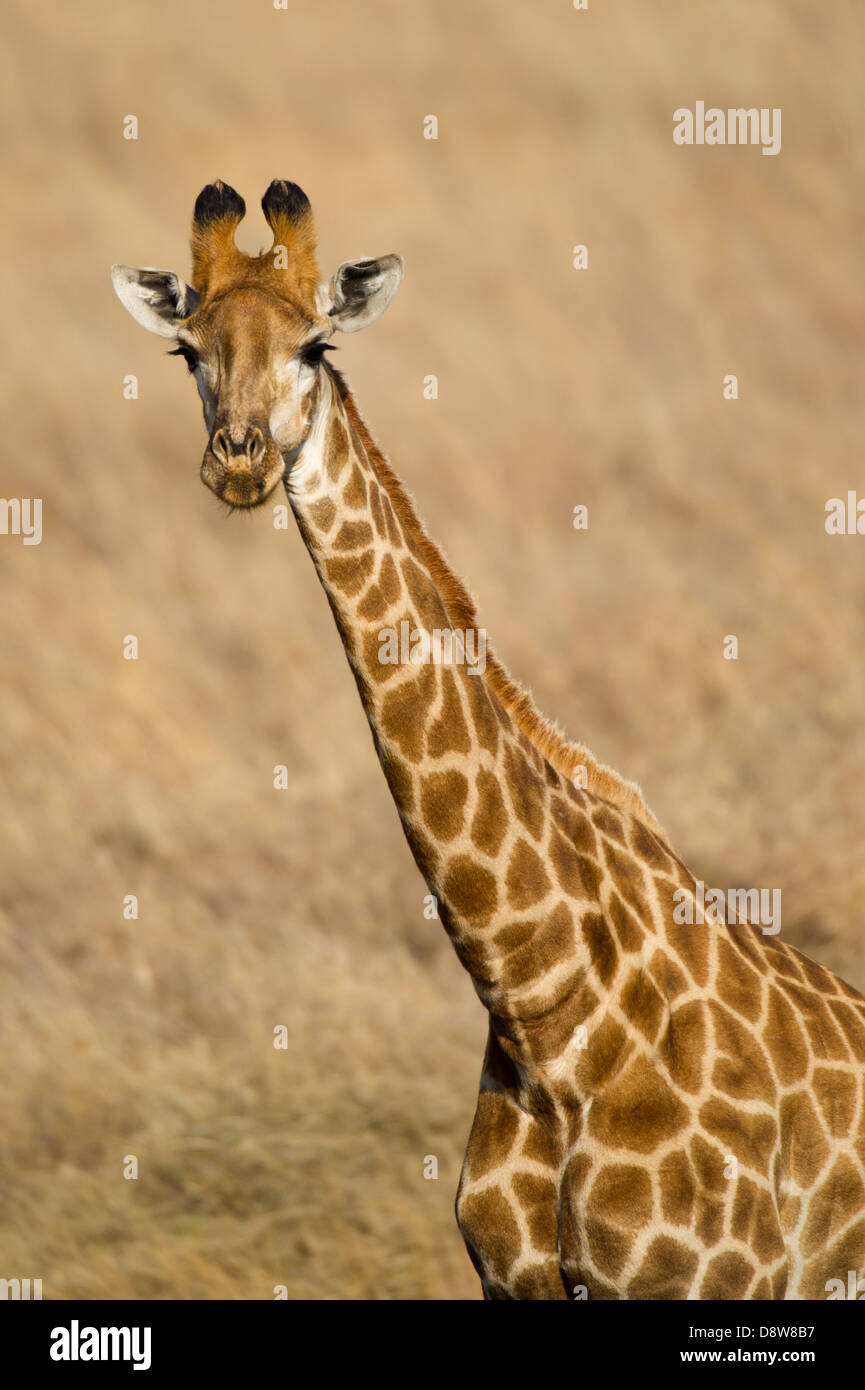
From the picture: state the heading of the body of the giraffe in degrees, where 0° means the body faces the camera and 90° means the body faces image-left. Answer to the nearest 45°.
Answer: approximately 45°
